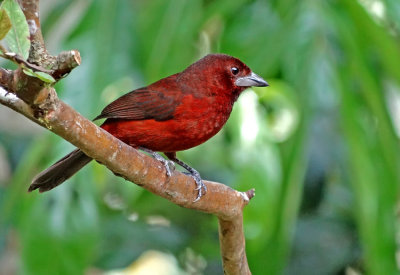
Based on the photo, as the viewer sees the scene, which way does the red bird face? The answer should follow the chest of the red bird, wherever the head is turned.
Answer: to the viewer's right

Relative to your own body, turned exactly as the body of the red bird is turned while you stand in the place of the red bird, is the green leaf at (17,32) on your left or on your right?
on your right
